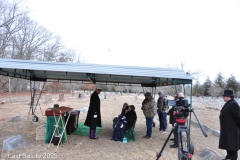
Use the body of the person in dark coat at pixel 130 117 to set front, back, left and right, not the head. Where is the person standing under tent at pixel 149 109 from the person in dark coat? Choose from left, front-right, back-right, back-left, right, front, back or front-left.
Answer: back

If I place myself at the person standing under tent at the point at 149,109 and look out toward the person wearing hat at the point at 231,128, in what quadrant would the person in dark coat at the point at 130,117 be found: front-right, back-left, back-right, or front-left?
back-right

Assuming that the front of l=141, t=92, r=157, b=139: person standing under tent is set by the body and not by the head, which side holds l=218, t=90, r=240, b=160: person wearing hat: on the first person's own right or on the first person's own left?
on the first person's own left

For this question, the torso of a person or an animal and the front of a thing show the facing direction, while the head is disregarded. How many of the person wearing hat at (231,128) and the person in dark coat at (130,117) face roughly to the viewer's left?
2

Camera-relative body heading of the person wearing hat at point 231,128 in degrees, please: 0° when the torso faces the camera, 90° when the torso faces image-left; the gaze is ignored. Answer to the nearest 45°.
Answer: approximately 90°

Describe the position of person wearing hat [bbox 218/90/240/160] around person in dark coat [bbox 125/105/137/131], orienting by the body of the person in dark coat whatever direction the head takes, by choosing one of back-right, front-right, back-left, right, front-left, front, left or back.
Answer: back-left

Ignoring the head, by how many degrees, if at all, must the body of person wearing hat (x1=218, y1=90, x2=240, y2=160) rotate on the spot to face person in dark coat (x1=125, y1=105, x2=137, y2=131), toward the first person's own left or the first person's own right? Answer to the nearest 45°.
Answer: approximately 45° to the first person's own right

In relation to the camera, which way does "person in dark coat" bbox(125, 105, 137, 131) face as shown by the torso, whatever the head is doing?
to the viewer's left

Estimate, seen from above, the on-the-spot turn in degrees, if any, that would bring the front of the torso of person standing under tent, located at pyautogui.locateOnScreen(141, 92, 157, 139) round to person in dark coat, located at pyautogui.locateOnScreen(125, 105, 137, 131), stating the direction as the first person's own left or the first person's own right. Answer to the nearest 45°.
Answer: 0° — they already face them

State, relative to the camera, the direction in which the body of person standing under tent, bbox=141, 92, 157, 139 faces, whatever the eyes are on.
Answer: to the viewer's left

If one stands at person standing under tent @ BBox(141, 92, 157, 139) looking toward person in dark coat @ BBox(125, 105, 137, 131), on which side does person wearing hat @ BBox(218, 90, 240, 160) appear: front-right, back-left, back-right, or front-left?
back-left

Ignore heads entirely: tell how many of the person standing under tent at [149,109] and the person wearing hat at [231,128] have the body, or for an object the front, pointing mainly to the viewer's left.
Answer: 2
